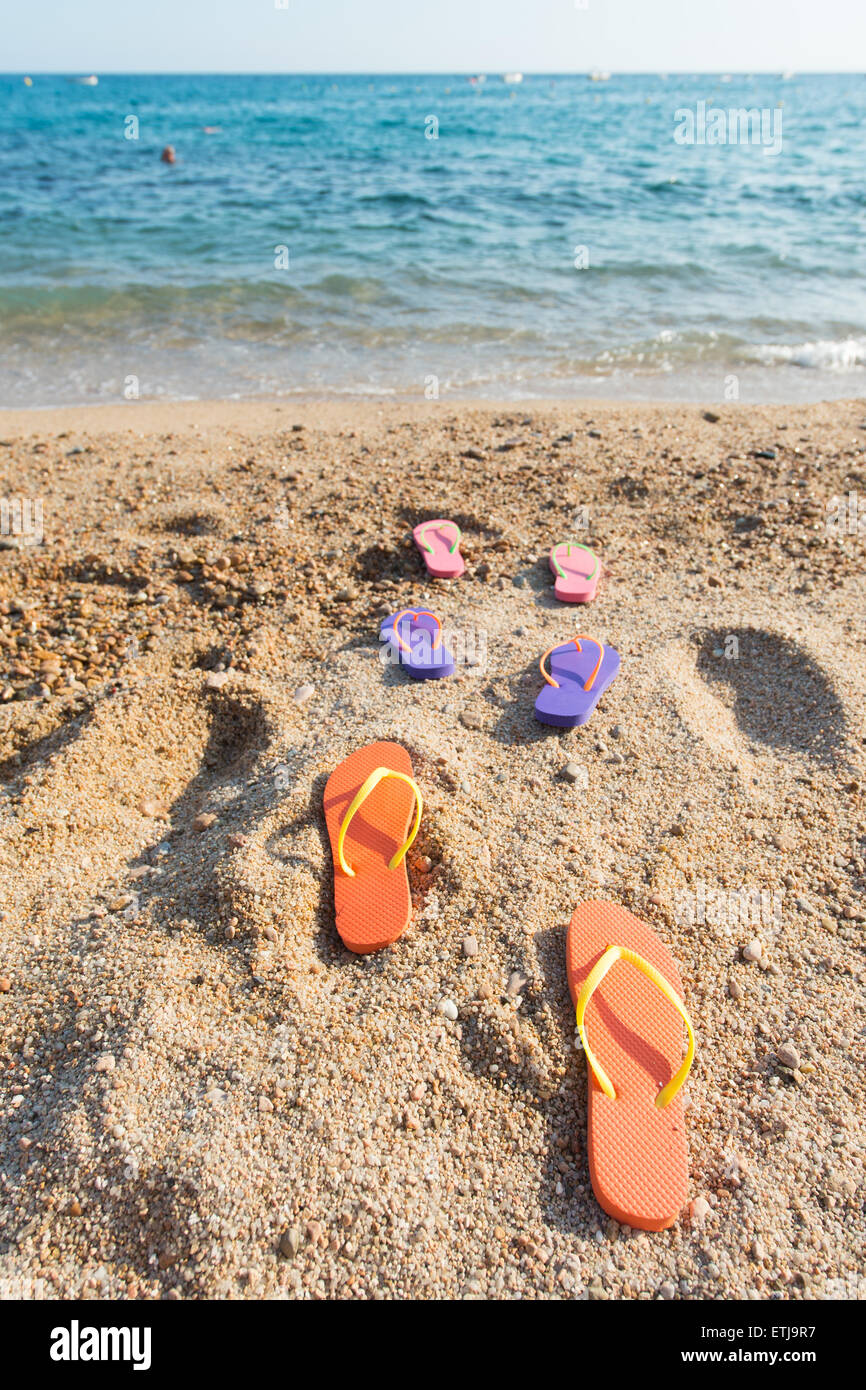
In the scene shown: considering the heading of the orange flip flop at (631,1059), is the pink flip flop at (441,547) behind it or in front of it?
in front

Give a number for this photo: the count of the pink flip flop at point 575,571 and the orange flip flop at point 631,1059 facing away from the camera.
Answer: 2

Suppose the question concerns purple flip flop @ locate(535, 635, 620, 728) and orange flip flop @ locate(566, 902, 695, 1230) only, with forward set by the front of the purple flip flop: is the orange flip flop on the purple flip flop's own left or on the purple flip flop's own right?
on the purple flip flop's own right

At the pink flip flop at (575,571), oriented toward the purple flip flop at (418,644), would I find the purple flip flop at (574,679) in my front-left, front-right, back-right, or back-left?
front-left

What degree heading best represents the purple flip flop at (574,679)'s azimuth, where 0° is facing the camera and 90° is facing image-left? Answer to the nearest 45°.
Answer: approximately 225°

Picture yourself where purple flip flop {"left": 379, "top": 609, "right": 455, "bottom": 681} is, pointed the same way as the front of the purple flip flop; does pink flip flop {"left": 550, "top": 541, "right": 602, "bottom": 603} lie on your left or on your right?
on your right

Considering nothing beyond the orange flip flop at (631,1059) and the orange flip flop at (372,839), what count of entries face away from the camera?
2

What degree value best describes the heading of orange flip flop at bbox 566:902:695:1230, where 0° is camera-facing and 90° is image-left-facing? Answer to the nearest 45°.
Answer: approximately 180°

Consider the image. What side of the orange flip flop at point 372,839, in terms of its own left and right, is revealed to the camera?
back

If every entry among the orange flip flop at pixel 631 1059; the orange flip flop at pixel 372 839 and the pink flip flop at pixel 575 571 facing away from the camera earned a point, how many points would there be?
3

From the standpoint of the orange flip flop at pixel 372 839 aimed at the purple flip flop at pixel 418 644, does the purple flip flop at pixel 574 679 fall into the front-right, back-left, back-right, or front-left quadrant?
front-right

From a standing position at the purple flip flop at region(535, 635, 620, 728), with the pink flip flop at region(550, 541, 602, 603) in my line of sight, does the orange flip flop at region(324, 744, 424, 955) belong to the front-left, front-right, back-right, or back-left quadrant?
back-left

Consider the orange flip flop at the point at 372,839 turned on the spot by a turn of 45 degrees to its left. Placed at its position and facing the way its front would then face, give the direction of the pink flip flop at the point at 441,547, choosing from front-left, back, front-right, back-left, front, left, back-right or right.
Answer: front-right

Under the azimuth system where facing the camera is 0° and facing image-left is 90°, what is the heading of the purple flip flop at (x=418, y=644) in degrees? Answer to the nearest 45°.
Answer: approximately 135°

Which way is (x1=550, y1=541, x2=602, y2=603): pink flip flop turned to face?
away from the camera
